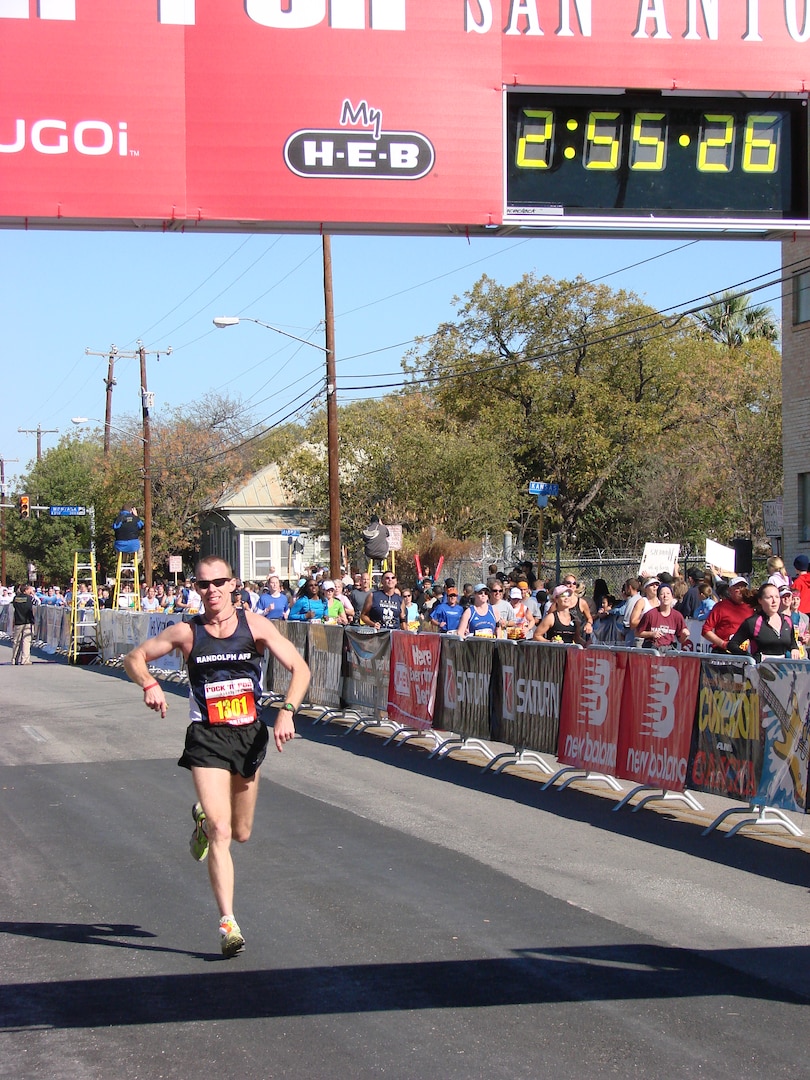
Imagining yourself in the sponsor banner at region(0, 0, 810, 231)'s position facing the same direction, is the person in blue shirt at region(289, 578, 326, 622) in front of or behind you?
behind

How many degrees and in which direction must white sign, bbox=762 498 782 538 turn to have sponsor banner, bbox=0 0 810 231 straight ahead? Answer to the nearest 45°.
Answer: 0° — it already faces it

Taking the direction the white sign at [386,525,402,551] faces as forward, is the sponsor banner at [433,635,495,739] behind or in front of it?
in front

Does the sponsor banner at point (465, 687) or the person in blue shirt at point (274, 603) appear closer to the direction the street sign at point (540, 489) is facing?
the sponsor banner

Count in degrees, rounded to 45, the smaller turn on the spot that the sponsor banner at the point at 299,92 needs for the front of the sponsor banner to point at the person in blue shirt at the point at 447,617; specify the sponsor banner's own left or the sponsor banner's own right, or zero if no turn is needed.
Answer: approximately 180°

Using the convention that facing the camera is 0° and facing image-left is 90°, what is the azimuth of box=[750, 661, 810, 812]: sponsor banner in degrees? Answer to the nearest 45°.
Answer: approximately 45°

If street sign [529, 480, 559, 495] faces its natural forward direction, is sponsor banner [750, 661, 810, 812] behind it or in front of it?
in front
